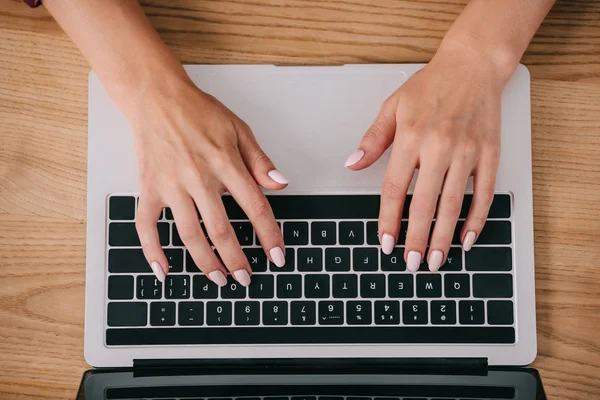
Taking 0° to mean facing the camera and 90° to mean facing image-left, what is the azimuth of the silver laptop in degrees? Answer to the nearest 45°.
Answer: approximately 180°
